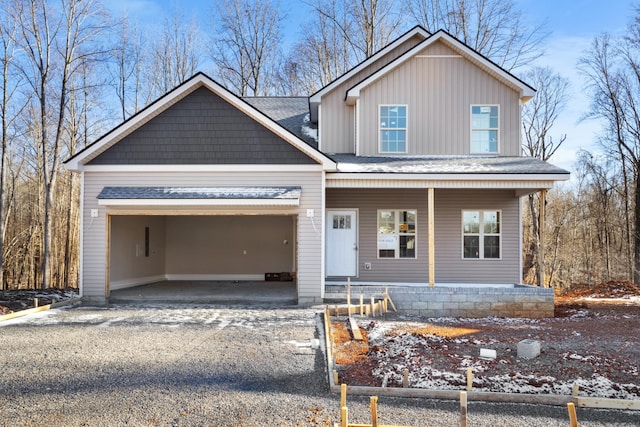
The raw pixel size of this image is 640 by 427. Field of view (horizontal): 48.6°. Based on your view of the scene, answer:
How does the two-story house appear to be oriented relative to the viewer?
toward the camera

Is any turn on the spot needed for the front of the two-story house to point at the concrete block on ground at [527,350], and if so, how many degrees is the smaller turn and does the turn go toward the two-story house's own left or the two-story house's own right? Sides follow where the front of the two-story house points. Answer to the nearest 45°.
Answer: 0° — it already faces it

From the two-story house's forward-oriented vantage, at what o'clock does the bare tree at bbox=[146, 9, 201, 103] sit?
The bare tree is roughly at 5 o'clock from the two-story house.

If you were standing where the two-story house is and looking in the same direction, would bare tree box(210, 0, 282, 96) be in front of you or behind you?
behind

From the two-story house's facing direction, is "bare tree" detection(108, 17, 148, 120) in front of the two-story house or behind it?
behind

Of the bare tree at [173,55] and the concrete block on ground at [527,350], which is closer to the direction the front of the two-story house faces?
the concrete block on ground
